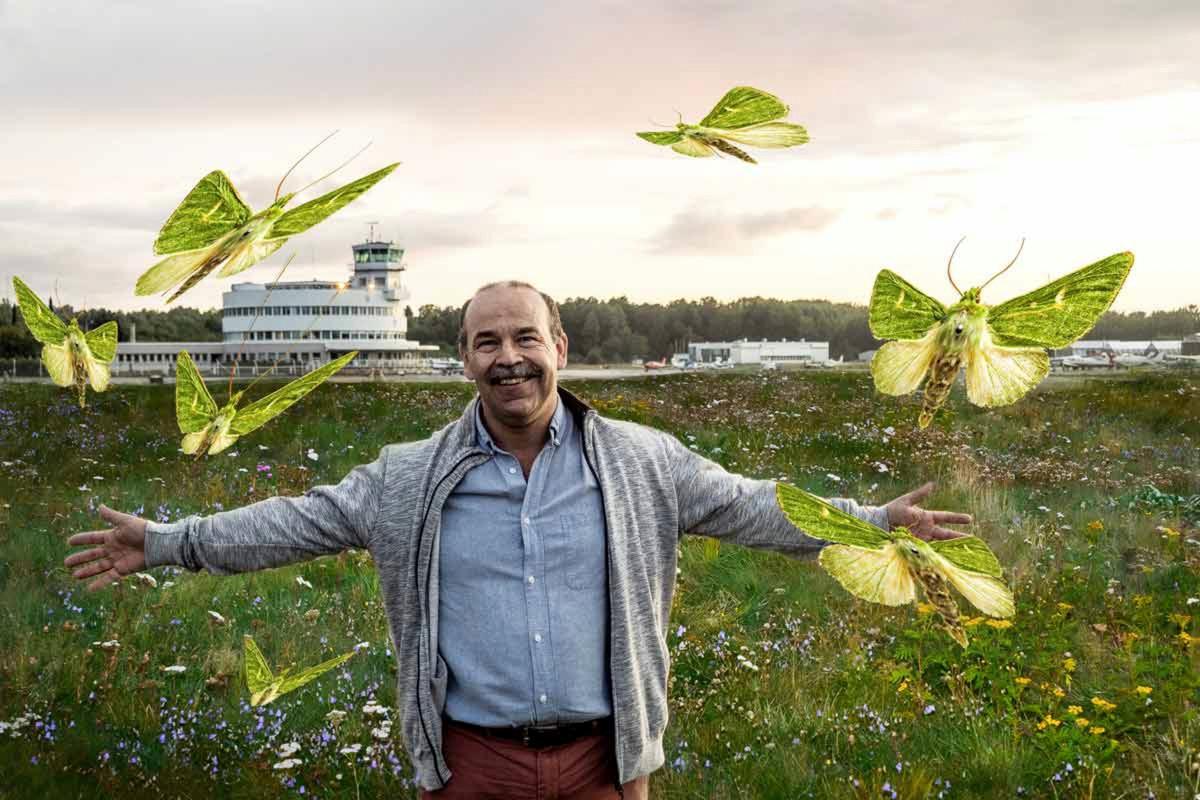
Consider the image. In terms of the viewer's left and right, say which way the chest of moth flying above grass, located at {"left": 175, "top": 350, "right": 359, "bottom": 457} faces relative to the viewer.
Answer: facing away from the viewer and to the right of the viewer

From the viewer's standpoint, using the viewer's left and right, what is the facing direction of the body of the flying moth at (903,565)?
facing away from the viewer and to the left of the viewer

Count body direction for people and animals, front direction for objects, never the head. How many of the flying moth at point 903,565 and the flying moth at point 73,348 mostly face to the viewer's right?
0

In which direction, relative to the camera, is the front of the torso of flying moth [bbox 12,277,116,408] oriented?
away from the camera

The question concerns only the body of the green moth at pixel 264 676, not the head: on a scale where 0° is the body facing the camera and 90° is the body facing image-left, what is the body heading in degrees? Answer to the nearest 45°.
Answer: approximately 225°
